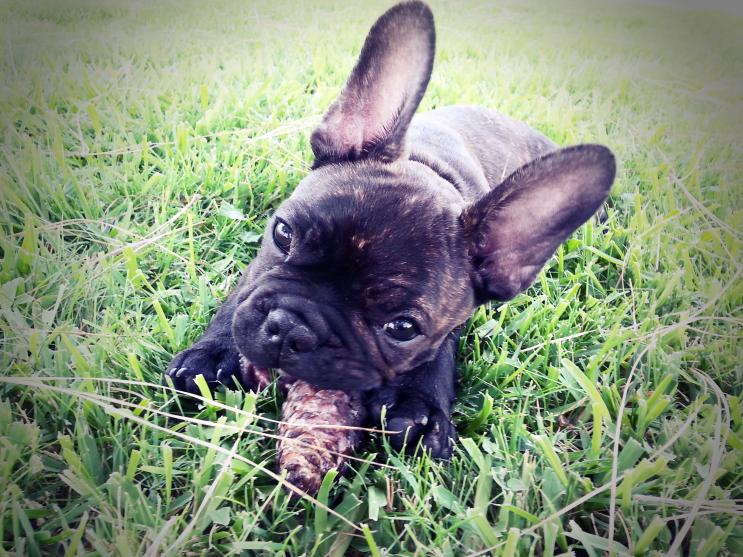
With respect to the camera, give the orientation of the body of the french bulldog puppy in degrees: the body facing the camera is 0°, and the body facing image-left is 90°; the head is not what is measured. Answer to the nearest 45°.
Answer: approximately 45°
